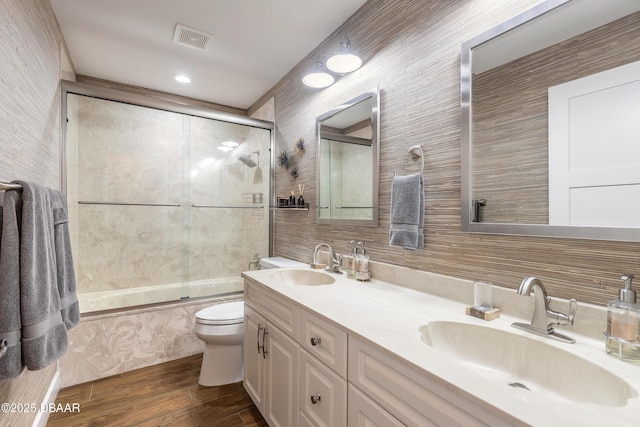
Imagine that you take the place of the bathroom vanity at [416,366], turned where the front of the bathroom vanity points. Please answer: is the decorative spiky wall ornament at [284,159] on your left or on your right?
on your right

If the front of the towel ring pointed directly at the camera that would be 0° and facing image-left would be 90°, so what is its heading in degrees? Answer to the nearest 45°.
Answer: approximately 45°

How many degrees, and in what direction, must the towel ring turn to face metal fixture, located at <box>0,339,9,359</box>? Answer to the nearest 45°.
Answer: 0° — it already faces it

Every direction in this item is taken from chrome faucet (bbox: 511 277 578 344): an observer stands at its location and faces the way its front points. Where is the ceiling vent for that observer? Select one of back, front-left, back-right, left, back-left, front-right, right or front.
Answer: front-right

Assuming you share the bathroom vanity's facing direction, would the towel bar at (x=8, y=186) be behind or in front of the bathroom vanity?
in front

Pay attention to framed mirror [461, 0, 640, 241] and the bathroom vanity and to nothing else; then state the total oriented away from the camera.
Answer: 0

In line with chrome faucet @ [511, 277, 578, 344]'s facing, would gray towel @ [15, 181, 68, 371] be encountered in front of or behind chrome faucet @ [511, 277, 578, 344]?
in front

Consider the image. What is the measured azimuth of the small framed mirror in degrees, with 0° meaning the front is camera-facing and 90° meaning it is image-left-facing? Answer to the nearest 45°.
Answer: approximately 45°

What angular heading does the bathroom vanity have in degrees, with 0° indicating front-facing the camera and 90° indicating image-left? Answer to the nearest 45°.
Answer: approximately 45°

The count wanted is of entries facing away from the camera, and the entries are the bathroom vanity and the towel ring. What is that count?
0

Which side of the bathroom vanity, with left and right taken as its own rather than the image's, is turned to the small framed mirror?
right
